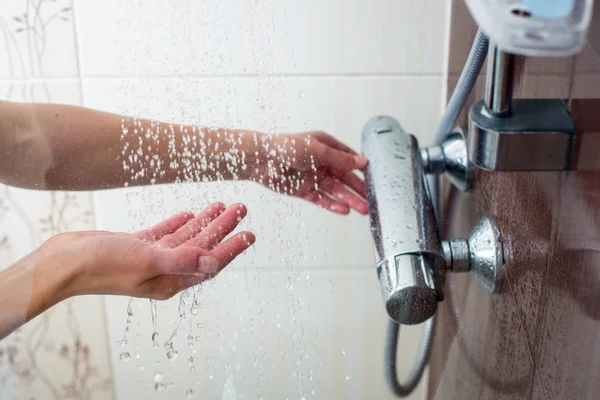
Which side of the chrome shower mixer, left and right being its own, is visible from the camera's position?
left

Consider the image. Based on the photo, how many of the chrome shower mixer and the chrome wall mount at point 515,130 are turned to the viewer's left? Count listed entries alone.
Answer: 2

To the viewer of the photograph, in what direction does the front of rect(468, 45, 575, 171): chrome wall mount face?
facing to the left of the viewer
